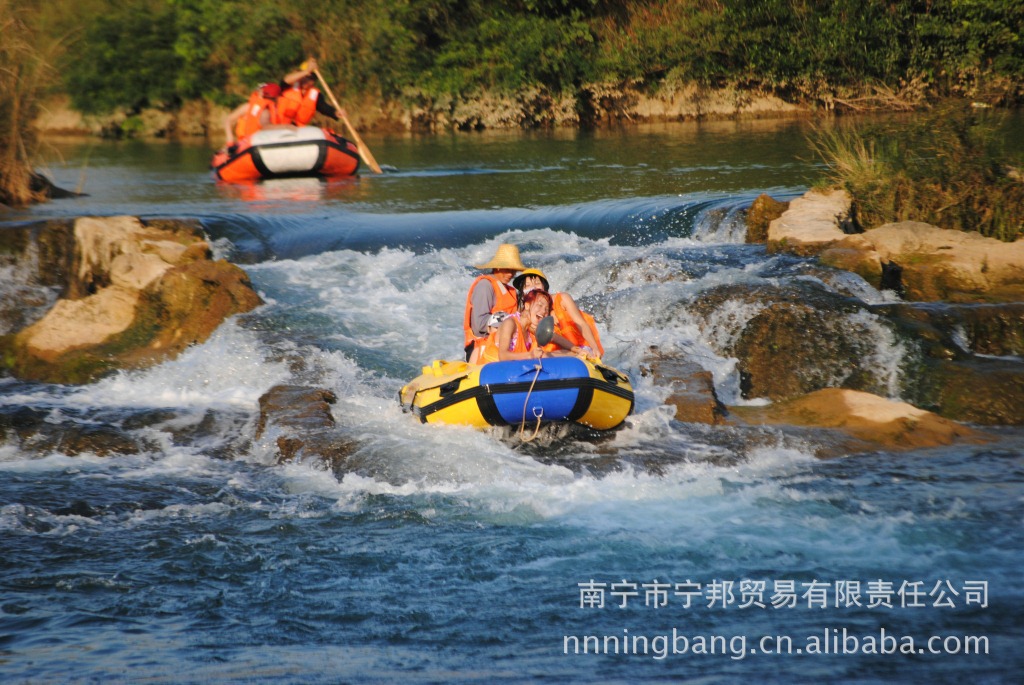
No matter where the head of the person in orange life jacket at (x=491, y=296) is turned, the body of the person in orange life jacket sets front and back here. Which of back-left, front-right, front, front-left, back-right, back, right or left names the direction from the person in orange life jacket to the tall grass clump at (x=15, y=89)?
back

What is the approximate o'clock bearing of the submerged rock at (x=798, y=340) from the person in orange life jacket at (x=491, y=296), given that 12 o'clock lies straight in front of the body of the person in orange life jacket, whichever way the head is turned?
The submerged rock is roughly at 10 o'clock from the person in orange life jacket.

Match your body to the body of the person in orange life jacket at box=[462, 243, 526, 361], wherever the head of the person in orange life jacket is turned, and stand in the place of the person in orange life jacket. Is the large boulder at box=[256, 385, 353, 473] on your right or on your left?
on your right

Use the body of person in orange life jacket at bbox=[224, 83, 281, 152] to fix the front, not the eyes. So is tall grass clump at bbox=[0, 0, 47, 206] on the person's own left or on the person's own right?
on the person's own right

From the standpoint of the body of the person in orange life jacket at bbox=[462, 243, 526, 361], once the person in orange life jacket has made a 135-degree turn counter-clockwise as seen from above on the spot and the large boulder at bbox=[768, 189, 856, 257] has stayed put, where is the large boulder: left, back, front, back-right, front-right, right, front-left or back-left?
front-right

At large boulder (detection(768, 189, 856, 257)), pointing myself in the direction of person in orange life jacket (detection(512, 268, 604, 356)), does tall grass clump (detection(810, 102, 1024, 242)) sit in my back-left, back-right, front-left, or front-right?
back-left

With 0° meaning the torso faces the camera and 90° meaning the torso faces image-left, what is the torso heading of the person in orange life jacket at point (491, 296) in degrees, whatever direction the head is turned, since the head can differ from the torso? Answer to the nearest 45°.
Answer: approximately 315°

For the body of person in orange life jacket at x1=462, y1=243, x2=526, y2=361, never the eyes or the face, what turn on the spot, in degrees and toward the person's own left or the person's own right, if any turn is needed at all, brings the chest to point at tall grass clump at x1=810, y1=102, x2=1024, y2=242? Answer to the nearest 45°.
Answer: approximately 90° to the person's own left

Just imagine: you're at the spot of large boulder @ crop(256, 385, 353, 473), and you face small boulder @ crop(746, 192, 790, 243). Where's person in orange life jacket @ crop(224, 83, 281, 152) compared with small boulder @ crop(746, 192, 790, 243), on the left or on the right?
left
